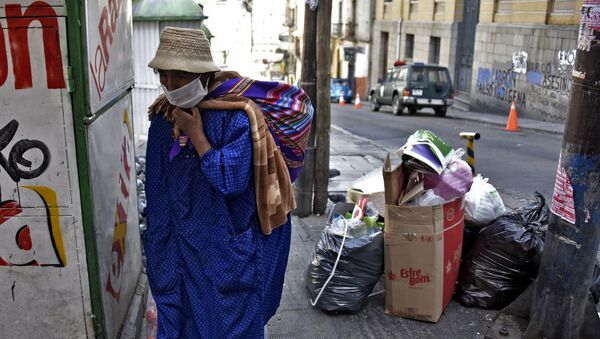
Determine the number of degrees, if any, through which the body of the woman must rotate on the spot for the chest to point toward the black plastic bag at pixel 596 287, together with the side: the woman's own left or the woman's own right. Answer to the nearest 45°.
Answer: approximately 135° to the woman's own left

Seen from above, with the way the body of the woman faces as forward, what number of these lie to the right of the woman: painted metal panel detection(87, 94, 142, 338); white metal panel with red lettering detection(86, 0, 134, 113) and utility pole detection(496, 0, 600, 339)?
2

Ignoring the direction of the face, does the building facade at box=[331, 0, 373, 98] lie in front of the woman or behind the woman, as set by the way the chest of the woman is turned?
behind

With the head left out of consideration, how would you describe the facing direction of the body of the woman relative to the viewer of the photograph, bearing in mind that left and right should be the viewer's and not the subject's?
facing the viewer and to the left of the viewer

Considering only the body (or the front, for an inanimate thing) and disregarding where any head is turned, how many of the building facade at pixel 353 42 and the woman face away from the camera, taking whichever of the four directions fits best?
0

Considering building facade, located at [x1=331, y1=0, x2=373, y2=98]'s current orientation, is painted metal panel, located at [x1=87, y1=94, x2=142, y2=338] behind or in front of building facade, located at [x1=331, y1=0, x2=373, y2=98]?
in front

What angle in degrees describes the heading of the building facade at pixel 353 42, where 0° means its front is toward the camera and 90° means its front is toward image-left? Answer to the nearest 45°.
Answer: approximately 45°

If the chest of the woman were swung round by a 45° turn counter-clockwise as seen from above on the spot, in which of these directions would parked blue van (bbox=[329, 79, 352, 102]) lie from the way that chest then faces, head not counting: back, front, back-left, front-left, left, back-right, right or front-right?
back

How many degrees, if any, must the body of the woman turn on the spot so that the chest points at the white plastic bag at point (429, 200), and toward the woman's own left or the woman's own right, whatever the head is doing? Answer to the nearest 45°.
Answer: approximately 180°
